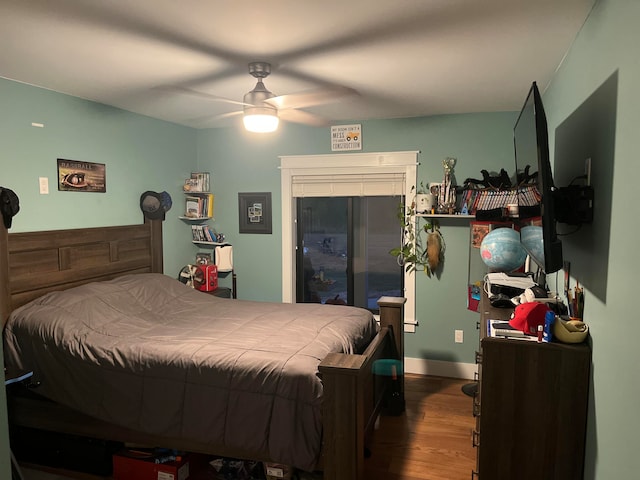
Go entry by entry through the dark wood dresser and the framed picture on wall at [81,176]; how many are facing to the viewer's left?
1

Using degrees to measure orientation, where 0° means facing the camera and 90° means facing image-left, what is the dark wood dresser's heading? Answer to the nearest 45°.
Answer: approximately 90°

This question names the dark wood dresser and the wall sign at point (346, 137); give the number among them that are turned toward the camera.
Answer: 1

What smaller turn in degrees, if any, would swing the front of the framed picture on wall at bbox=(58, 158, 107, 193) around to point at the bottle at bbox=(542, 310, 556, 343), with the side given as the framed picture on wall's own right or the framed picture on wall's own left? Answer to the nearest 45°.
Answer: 0° — it already faces it

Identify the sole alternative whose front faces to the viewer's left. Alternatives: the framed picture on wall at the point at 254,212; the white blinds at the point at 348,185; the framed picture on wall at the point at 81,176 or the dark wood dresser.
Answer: the dark wood dresser

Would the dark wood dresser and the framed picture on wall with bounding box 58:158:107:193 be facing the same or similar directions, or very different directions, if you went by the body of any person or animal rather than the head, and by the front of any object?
very different directions

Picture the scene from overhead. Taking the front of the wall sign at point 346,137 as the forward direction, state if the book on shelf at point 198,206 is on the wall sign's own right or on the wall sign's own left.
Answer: on the wall sign's own right

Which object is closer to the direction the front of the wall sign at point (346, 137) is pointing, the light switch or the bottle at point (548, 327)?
the bottle
